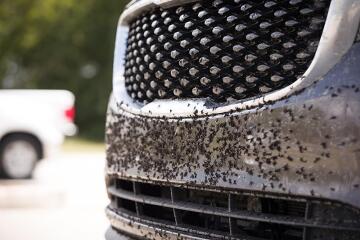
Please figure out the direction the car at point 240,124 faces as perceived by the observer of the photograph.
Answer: facing the viewer and to the left of the viewer

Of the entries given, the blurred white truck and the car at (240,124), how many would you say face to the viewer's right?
0

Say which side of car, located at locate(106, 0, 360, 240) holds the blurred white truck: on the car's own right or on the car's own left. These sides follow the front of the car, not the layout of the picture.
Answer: on the car's own right

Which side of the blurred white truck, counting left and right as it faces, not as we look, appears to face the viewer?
left

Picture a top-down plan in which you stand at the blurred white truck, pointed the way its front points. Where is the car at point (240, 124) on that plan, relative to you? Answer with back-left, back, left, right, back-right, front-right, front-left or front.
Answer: left
